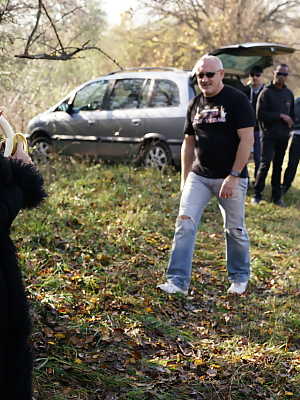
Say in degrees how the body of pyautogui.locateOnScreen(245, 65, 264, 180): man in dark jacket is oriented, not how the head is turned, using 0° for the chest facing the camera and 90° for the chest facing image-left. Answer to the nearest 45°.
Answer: approximately 0°

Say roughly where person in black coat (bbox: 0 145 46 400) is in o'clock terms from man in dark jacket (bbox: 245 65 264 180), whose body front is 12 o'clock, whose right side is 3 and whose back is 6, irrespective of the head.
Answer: The person in black coat is roughly at 12 o'clock from the man in dark jacket.

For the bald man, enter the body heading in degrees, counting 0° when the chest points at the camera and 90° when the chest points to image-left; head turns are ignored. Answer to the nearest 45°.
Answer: approximately 45°

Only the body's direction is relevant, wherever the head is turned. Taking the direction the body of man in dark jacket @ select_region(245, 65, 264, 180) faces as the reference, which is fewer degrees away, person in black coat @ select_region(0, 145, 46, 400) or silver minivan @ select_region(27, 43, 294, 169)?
the person in black coat

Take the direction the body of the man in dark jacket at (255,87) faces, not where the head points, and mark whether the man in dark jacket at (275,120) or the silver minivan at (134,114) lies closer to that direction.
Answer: the man in dark jacket

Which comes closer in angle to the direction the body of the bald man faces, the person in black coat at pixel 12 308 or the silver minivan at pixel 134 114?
the person in black coat

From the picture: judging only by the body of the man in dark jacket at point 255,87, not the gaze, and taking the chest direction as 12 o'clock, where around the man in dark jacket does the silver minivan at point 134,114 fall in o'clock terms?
The silver minivan is roughly at 3 o'clock from the man in dark jacket.
